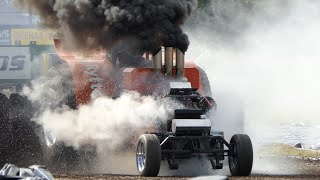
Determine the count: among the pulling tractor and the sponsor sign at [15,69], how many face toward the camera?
2

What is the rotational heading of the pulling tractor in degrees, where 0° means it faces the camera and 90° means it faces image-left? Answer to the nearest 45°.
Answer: approximately 0°

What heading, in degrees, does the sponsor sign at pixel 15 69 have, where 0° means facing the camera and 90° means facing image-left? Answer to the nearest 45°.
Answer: approximately 0°
